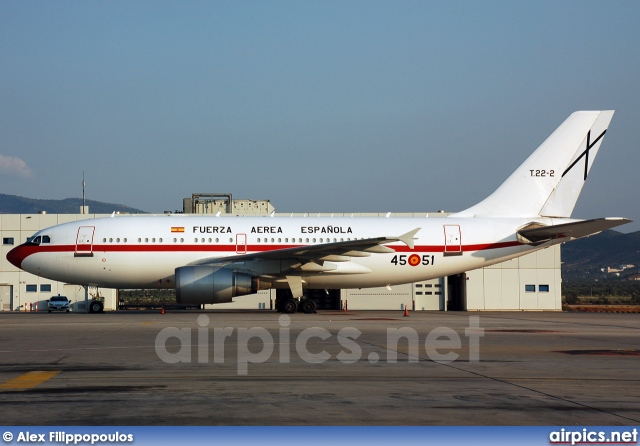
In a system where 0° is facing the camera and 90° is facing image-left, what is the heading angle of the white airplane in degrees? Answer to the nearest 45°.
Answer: approximately 90°
